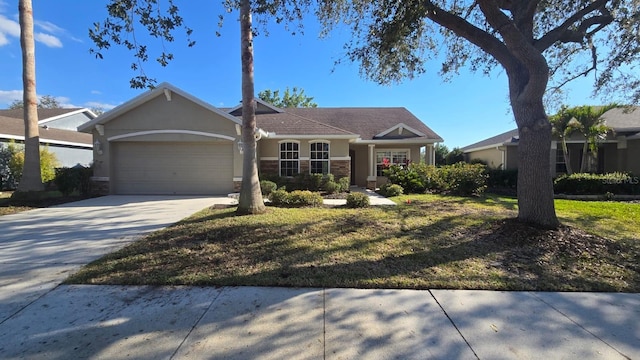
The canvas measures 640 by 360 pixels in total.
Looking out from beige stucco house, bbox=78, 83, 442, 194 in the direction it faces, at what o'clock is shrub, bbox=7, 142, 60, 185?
The shrub is roughly at 4 o'clock from the beige stucco house.

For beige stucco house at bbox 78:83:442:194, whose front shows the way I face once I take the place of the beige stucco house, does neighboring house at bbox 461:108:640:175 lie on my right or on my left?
on my left

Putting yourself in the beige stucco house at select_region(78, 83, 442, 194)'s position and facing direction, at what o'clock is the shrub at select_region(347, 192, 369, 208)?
The shrub is roughly at 10 o'clock from the beige stucco house.

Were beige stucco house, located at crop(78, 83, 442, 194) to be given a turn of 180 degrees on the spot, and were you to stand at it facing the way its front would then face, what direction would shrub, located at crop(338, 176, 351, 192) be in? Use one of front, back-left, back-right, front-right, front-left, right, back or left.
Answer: right

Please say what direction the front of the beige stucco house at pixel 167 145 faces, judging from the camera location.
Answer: facing the viewer

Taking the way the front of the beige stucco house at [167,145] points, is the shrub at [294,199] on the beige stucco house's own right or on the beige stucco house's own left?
on the beige stucco house's own left

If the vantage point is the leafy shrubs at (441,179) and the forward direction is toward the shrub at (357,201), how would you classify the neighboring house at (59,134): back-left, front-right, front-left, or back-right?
front-right

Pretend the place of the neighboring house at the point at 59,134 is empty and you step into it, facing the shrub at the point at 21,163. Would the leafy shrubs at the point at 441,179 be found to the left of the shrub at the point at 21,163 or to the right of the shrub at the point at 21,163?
left

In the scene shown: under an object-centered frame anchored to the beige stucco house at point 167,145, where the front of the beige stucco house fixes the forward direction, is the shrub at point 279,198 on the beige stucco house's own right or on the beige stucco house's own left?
on the beige stucco house's own left

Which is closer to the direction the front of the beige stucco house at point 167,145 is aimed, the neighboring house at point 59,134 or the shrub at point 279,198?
the shrub

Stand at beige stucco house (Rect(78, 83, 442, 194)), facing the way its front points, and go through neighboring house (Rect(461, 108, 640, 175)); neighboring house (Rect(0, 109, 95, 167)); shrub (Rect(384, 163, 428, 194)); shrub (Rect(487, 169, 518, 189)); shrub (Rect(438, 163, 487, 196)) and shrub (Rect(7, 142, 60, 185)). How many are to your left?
4

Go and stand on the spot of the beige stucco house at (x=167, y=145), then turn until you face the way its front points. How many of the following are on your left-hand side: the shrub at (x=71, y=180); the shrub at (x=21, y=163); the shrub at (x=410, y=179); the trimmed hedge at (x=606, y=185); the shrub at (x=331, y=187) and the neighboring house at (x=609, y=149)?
4

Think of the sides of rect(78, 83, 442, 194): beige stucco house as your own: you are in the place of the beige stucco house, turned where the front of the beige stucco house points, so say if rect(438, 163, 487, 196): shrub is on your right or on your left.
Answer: on your left

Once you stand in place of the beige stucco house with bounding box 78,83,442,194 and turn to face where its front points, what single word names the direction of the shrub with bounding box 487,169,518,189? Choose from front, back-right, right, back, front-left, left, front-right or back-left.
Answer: left

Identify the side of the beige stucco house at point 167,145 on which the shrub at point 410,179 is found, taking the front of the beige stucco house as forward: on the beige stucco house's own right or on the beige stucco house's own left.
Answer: on the beige stucco house's own left

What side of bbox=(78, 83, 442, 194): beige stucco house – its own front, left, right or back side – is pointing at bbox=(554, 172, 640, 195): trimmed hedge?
left
